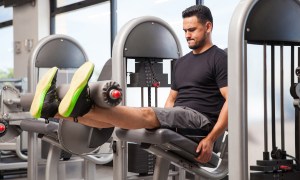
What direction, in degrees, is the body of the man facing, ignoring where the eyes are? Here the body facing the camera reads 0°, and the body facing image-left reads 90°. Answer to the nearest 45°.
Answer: approximately 45°

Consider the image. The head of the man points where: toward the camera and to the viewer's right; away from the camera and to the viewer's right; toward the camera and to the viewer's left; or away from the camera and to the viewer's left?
toward the camera and to the viewer's left
